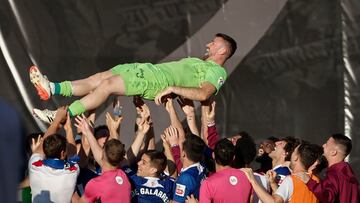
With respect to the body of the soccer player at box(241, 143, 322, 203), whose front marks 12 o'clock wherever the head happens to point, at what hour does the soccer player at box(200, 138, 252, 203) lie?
the soccer player at box(200, 138, 252, 203) is roughly at 10 o'clock from the soccer player at box(241, 143, 322, 203).

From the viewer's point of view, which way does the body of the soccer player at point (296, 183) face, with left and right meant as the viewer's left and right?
facing away from the viewer and to the left of the viewer

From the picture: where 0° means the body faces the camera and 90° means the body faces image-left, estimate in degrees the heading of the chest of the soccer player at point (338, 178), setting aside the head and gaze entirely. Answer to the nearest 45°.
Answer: approximately 135°

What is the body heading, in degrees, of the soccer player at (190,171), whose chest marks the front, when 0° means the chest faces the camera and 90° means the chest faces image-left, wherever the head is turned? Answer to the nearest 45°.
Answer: approximately 135°

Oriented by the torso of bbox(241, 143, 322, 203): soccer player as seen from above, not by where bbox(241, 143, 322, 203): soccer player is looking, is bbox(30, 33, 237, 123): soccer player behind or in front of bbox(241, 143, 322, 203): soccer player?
in front

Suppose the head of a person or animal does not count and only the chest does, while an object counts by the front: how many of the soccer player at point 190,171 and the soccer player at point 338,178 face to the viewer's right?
0

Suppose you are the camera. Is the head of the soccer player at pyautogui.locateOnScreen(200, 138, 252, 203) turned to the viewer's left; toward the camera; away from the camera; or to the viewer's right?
away from the camera

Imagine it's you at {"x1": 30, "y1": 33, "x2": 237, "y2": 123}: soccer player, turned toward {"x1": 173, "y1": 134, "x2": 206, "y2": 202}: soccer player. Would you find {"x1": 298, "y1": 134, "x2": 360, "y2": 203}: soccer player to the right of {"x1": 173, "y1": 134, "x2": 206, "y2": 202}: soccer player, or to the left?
left

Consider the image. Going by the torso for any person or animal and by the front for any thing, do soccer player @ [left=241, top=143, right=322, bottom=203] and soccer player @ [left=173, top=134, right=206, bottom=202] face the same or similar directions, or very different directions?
same or similar directions

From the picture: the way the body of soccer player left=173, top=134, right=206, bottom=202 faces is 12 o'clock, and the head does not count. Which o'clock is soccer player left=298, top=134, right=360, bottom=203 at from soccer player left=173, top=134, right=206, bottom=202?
soccer player left=298, top=134, right=360, bottom=203 is roughly at 4 o'clock from soccer player left=173, top=134, right=206, bottom=202.

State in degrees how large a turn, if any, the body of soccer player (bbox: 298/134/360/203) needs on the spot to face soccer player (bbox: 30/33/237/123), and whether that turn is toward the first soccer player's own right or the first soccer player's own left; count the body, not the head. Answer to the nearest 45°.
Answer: approximately 45° to the first soccer player's own left

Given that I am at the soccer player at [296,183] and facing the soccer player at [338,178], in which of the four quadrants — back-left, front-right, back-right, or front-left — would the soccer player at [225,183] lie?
back-left

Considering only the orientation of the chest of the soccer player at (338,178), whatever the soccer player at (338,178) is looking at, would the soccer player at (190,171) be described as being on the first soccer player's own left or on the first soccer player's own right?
on the first soccer player's own left
